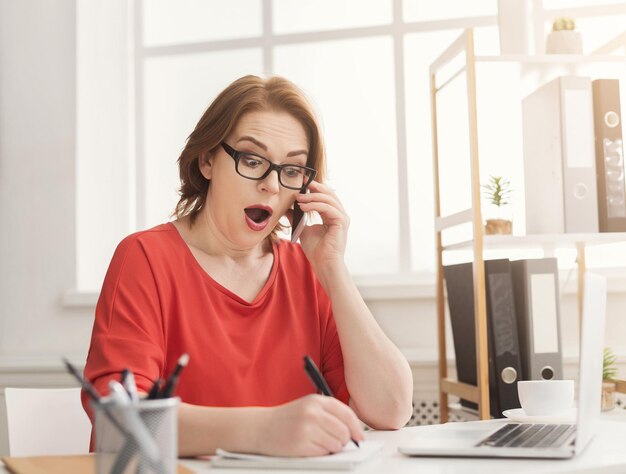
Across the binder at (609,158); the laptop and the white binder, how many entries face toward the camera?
2

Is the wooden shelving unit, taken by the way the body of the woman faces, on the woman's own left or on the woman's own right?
on the woman's own left

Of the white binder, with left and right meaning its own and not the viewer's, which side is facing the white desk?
front

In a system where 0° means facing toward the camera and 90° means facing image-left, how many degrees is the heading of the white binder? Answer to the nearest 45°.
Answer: approximately 0°

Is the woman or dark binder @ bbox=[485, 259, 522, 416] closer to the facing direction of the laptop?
the woman

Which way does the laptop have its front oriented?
to the viewer's left

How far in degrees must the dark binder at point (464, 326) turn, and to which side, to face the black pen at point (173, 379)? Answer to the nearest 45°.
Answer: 0° — it already faces it

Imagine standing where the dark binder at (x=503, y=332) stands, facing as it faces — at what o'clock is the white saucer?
The white saucer is roughly at 12 o'clock from the dark binder.
